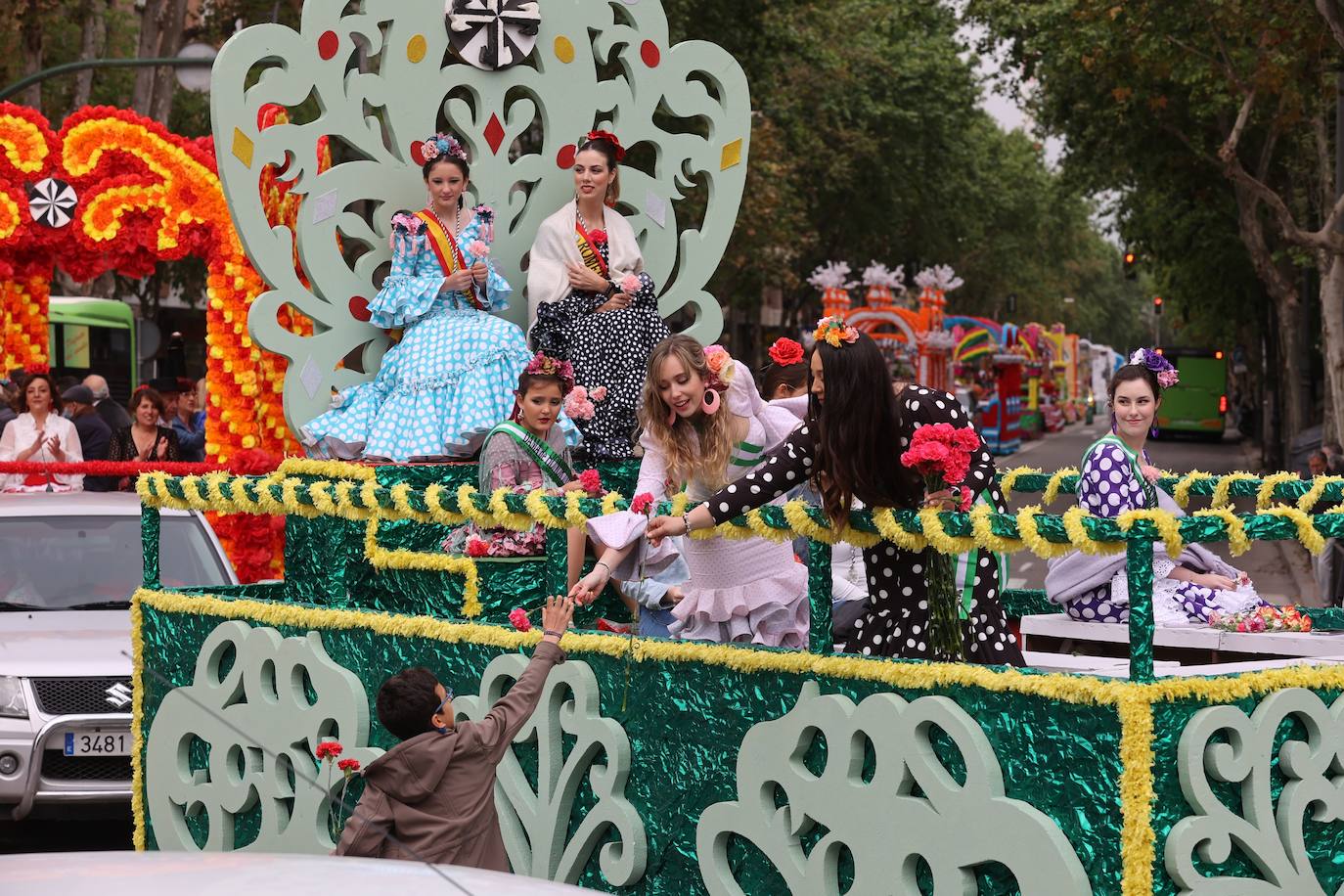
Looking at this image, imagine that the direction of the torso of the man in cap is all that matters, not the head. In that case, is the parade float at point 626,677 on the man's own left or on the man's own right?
on the man's own left

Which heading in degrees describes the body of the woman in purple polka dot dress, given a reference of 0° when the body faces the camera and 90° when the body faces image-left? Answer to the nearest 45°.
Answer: approximately 315°

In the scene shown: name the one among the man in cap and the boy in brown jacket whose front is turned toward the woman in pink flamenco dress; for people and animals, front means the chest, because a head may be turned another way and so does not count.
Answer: the boy in brown jacket

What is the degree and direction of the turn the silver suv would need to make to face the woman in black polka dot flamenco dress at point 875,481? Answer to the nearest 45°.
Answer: approximately 45° to its left

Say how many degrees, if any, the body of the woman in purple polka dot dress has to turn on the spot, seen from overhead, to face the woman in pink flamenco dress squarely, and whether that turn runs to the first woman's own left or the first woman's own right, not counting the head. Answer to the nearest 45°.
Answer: approximately 90° to the first woman's own right

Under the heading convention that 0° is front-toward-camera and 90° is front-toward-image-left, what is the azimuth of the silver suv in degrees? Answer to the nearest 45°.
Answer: approximately 0°

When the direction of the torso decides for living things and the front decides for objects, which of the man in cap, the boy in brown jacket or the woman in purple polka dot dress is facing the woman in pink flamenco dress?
the boy in brown jacket

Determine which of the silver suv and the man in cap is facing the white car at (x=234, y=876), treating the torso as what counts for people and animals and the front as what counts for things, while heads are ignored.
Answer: the silver suv

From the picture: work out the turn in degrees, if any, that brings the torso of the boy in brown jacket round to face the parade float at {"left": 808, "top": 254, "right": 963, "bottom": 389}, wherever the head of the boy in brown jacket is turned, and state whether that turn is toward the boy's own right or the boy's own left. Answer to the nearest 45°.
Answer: approximately 45° to the boy's own left
